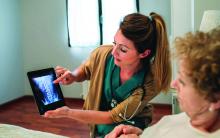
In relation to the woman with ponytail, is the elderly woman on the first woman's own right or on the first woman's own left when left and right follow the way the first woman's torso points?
on the first woman's own left

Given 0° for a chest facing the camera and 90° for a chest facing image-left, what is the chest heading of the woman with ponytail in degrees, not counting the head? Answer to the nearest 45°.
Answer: approximately 45°

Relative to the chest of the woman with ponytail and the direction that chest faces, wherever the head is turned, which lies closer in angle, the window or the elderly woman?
the elderly woman

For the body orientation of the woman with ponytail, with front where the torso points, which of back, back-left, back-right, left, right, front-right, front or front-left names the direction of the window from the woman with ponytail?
back-right
